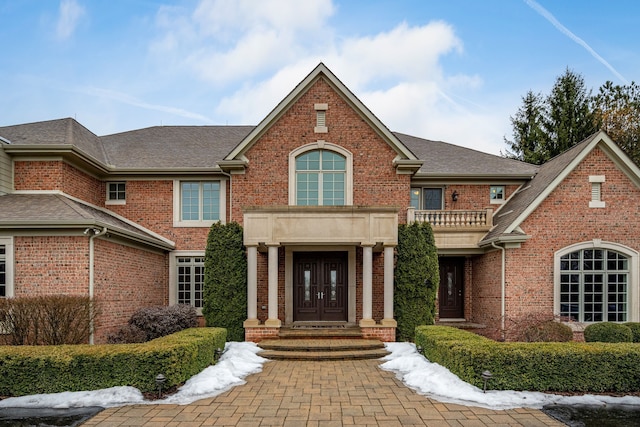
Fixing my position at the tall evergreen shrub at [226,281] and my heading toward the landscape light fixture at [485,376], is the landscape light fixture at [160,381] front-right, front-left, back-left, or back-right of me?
front-right

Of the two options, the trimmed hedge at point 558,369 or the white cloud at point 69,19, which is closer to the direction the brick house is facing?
the trimmed hedge

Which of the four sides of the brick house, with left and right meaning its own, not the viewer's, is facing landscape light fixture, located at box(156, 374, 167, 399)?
front

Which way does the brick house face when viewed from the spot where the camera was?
facing the viewer

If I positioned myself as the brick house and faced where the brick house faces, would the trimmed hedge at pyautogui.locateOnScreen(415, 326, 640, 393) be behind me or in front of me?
in front

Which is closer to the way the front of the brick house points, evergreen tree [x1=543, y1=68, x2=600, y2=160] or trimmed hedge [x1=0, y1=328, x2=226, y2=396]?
the trimmed hedge

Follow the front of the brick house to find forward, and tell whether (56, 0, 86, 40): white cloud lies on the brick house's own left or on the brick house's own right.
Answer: on the brick house's own right

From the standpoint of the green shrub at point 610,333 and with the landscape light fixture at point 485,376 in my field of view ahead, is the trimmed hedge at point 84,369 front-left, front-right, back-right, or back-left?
front-right
